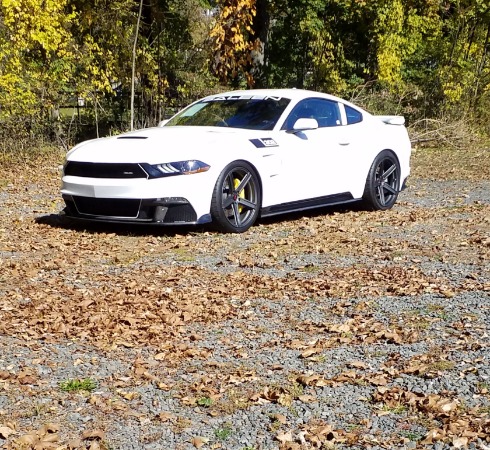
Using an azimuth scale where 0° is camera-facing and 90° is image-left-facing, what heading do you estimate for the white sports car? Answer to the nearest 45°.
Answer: approximately 45°
